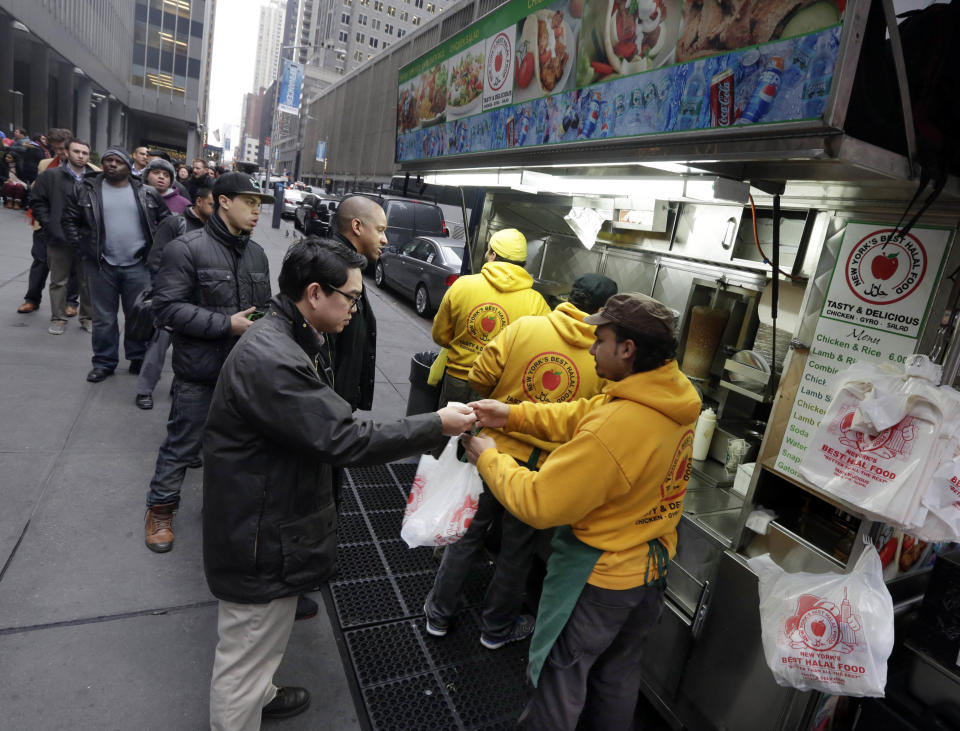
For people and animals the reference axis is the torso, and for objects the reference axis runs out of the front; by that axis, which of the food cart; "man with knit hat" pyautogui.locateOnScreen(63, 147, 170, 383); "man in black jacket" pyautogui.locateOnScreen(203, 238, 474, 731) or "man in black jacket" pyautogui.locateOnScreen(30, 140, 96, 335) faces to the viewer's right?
"man in black jacket" pyautogui.locateOnScreen(203, 238, 474, 731)

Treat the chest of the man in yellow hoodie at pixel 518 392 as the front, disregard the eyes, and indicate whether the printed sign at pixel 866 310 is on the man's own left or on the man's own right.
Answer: on the man's own right

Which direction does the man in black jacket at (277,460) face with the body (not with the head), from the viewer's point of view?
to the viewer's right

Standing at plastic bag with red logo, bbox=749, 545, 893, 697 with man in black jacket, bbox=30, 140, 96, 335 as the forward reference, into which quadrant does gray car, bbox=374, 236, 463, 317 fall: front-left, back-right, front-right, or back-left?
front-right

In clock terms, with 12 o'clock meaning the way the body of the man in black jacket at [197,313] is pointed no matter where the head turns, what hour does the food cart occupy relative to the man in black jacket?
The food cart is roughly at 12 o'clock from the man in black jacket.

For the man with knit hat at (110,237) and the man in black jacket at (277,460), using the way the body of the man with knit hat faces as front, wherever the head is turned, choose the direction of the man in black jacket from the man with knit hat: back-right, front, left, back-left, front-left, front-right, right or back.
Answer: front

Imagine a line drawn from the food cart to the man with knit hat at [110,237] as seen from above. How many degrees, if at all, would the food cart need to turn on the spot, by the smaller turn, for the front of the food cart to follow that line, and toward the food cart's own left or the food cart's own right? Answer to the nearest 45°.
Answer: approximately 45° to the food cart's own right

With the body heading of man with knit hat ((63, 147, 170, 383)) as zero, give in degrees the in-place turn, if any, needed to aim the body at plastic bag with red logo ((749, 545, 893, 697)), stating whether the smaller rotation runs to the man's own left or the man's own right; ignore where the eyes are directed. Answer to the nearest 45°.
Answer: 0° — they already face it

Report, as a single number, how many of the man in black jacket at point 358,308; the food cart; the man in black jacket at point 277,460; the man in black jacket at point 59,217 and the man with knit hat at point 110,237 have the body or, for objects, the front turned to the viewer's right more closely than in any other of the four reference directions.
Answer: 2

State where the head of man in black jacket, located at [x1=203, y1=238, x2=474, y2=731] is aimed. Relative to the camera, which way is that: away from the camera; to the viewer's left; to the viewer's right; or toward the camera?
to the viewer's right

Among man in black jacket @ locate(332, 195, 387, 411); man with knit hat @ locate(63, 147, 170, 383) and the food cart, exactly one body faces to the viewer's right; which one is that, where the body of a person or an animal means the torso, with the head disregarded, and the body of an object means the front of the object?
the man in black jacket

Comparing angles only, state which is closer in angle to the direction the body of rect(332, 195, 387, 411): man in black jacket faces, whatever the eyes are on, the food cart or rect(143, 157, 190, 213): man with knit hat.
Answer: the food cart

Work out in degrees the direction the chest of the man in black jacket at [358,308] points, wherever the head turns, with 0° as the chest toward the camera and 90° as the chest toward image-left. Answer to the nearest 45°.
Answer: approximately 270°

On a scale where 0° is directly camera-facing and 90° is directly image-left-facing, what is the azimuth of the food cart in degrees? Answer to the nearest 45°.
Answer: approximately 45°

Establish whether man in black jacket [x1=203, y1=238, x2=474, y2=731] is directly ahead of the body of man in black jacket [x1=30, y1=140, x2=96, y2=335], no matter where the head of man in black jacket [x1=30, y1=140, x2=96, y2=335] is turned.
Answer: yes
